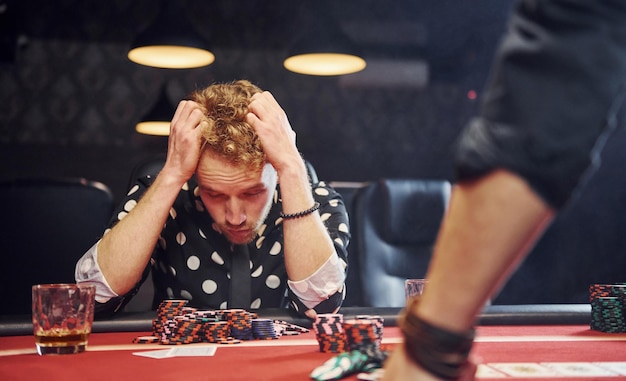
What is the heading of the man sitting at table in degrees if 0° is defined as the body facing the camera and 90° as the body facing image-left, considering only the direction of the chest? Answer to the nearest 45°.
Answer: approximately 0°

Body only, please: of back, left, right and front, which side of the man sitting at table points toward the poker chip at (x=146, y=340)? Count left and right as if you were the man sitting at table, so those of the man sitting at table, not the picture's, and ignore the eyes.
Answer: front

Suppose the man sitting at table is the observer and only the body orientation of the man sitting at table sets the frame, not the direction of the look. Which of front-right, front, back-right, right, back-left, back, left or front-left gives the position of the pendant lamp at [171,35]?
back

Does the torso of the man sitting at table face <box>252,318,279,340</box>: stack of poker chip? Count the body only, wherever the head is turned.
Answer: yes

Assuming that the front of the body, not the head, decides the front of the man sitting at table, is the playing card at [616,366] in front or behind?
in front

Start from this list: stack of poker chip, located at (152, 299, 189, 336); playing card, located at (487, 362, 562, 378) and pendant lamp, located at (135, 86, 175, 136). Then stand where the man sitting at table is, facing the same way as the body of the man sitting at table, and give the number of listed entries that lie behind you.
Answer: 1

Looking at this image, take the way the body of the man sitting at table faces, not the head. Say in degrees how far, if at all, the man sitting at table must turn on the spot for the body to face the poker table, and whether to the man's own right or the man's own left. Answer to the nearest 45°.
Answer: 0° — they already face it

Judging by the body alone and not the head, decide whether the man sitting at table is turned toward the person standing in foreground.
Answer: yes

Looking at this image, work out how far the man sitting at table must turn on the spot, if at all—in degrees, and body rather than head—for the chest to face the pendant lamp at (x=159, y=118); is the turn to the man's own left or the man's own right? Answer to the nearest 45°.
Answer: approximately 180°

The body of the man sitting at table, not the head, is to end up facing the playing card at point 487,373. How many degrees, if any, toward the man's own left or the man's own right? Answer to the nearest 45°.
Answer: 0° — they already face it

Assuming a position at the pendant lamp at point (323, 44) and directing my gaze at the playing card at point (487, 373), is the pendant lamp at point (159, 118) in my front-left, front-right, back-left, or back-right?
back-right

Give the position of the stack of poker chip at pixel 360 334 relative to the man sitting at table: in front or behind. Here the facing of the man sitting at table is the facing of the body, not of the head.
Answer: in front
